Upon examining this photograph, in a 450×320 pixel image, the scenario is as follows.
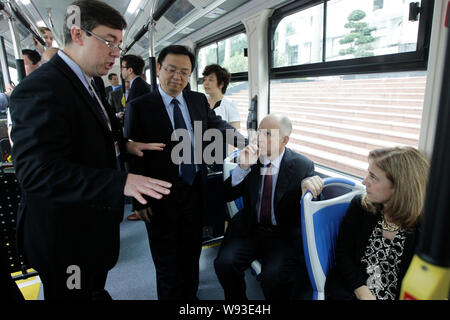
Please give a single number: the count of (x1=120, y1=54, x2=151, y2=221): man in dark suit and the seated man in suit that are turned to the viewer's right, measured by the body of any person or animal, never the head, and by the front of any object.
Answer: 0

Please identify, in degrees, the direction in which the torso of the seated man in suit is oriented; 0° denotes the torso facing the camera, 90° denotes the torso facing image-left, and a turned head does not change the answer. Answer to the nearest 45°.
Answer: approximately 45°

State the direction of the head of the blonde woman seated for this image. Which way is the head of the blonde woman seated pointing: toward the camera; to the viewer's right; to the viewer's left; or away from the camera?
to the viewer's left

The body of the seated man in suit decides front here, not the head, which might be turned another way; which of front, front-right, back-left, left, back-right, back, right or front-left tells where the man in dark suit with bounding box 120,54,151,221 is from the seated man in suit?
right

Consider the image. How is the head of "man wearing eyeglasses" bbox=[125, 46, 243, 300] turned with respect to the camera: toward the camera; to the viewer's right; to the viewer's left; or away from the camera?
toward the camera

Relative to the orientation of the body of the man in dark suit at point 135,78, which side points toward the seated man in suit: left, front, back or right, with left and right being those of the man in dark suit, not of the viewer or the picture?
left

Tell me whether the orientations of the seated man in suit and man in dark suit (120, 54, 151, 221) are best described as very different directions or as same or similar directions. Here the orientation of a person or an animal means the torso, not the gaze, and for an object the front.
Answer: same or similar directions

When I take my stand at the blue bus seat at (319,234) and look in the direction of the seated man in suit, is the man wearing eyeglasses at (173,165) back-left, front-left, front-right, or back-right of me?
front-left

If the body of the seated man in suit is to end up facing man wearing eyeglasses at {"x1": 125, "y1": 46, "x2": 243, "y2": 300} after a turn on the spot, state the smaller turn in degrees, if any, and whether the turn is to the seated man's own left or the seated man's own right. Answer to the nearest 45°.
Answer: approximately 45° to the seated man's own right

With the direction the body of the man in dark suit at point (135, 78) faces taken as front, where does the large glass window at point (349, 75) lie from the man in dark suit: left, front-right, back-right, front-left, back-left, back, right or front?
back-left

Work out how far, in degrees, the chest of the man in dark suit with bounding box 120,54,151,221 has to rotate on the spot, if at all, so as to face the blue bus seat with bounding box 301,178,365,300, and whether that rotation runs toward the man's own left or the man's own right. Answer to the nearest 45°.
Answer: approximately 90° to the man's own left
